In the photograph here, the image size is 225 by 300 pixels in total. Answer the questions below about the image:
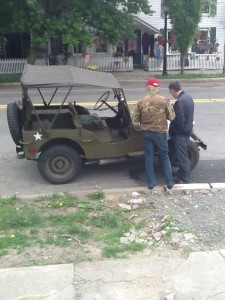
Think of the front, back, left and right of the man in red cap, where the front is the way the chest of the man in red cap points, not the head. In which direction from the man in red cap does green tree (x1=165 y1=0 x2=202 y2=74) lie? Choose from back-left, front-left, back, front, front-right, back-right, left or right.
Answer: front

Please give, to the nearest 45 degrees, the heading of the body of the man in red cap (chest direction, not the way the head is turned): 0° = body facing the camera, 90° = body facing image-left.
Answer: approximately 180°

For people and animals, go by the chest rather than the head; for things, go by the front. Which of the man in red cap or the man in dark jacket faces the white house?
the man in red cap

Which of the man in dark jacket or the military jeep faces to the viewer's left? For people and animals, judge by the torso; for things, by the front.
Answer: the man in dark jacket

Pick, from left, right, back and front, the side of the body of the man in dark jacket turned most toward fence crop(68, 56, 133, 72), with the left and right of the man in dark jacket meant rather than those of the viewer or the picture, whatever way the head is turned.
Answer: right

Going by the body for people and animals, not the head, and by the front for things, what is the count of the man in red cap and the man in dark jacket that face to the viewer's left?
1

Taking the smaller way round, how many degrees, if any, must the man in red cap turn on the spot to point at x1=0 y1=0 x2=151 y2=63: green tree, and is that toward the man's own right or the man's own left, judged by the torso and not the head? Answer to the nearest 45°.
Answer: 0° — they already face it

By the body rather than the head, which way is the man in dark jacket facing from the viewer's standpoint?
to the viewer's left

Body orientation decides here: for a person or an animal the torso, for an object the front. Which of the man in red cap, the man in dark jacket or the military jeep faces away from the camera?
the man in red cap

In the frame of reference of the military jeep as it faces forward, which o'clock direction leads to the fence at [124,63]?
The fence is roughly at 9 o'clock from the military jeep.

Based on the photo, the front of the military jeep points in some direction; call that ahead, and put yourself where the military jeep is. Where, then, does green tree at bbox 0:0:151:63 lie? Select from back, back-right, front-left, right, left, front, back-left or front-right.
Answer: left

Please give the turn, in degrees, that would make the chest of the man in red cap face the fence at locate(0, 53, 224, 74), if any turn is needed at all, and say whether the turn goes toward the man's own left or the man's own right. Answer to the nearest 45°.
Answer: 0° — they already face it

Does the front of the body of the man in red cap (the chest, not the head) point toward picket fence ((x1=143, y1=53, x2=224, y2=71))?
yes

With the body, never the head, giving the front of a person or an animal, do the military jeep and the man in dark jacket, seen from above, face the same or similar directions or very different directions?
very different directions

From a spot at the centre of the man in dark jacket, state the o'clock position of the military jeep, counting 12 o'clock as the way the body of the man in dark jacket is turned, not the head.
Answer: The military jeep is roughly at 12 o'clock from the man in dark jacket.

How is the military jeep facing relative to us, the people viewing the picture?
facing to the right of the viewer

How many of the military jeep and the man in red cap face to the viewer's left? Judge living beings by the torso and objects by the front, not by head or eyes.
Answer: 0

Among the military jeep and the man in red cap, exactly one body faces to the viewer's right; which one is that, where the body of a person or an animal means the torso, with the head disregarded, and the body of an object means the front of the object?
the military jeep
